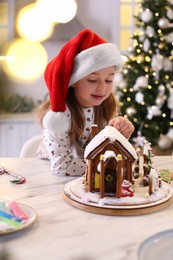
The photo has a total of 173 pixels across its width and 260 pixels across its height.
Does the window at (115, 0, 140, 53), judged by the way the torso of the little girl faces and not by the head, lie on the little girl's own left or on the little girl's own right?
on the little girl's own left

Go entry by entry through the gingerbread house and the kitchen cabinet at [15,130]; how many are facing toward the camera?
2

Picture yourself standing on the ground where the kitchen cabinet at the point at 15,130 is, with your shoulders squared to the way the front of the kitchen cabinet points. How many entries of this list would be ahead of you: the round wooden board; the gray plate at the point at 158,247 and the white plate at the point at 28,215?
3

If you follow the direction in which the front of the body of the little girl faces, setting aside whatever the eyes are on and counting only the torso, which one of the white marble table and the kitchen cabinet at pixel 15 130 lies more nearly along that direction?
the white marble table

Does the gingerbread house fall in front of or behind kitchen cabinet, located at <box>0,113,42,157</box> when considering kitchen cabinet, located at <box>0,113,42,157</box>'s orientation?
in front

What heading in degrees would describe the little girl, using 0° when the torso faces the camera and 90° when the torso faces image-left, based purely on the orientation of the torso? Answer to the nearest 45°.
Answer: approximately 315°

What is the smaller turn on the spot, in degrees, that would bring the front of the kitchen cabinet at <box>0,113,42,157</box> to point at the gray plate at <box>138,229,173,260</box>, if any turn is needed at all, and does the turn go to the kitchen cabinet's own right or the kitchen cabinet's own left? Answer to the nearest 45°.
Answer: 0° — it already faces it

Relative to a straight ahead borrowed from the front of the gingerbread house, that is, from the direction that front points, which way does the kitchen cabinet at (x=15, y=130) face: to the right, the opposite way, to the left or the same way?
the same way

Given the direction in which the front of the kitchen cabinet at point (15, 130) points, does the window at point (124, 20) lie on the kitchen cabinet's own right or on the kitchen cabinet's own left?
on the kitchen cabinet's own left

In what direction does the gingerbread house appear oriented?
toward the camera

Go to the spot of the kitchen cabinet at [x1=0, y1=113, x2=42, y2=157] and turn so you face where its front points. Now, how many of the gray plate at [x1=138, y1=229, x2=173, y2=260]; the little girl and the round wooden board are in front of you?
3

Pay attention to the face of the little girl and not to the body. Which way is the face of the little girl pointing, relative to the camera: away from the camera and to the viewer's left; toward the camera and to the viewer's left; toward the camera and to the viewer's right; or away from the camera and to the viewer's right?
toward the camera and to the viewer's right

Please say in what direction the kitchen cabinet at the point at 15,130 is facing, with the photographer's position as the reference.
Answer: facing the viewer

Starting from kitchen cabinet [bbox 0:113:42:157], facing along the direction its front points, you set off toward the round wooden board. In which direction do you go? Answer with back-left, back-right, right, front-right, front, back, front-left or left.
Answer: front
